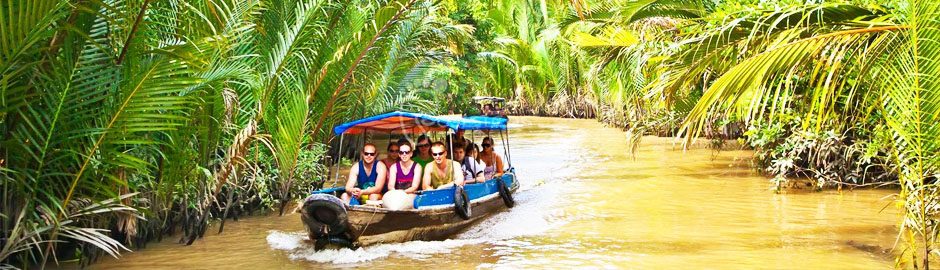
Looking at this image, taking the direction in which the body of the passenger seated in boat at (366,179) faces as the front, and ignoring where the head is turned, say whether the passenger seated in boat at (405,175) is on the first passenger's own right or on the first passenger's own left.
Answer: on the first passenger's own left

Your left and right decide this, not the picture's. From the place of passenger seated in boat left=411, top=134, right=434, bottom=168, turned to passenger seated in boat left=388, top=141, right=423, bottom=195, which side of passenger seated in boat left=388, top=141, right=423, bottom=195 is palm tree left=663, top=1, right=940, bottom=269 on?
left

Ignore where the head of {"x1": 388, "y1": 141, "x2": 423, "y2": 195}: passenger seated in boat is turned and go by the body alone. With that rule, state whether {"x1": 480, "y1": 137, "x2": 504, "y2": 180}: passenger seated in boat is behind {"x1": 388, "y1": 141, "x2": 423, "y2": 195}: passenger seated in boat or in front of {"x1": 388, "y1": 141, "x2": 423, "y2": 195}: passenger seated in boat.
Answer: behind

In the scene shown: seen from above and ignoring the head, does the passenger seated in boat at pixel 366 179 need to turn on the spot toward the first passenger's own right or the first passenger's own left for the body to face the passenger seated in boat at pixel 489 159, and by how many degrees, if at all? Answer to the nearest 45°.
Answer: approximately 135° to the first passenger's own left

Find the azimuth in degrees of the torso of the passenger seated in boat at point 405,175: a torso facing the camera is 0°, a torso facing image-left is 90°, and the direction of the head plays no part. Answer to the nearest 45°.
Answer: approximately 0°

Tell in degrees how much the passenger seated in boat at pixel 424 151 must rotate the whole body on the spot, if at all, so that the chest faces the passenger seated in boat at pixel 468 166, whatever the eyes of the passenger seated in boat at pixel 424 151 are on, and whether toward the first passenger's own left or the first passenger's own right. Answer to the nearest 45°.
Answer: approximately 135° to the first passenger's own left
